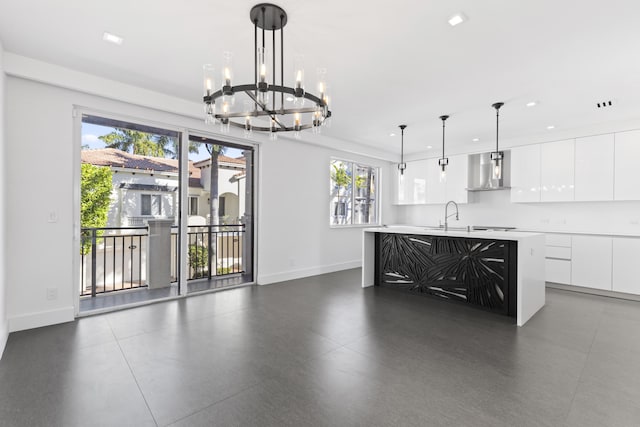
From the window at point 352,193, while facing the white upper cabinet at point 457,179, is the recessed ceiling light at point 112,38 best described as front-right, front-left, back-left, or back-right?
back-right

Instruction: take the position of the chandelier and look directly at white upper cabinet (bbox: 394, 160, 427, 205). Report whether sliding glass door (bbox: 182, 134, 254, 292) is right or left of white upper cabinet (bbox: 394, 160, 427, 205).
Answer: left

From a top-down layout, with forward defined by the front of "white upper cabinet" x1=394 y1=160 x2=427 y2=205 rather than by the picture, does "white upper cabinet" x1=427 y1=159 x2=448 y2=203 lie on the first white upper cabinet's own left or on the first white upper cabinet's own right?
on the first white upper cabinet's own left

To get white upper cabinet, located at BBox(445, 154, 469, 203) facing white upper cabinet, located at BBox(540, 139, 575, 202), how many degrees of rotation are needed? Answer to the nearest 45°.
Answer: approximately 90° to its left

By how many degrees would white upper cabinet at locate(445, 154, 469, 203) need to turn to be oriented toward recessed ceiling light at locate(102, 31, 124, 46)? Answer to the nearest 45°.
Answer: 0° — it already faces it

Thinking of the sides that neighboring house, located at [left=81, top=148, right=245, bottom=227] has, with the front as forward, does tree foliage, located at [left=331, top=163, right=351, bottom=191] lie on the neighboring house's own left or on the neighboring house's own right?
on the neighboring house's own left

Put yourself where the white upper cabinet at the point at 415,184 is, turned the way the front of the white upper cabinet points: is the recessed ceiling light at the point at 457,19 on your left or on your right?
on your left

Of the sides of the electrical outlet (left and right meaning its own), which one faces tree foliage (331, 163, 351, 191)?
left

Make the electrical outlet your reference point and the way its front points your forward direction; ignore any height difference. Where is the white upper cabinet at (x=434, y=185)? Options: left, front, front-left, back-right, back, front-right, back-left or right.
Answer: left

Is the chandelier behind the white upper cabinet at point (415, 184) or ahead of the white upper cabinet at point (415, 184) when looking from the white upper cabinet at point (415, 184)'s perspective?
ahead

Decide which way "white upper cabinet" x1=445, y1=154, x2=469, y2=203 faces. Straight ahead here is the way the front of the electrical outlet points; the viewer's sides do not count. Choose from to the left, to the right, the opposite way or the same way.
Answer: to the right

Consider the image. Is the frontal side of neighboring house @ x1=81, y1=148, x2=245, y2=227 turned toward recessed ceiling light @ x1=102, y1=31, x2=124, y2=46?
yes

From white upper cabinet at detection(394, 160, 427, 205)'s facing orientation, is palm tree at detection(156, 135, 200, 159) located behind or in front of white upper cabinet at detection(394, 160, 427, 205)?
in front
